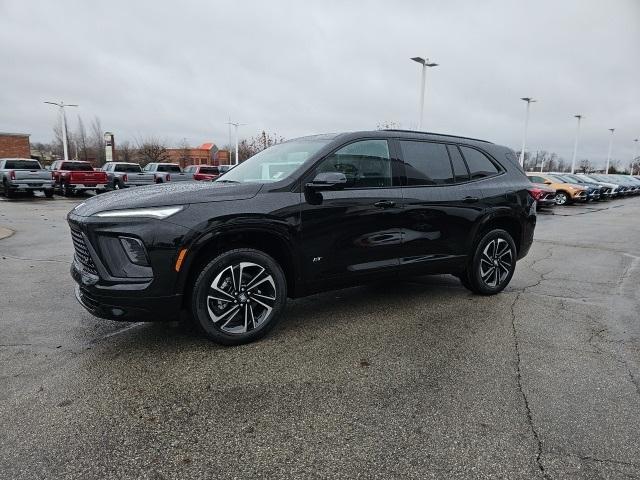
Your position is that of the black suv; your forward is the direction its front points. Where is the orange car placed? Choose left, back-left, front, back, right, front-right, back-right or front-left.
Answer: back

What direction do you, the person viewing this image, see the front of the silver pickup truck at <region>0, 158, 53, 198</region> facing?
facing away from the viewer and to the left of the viewer

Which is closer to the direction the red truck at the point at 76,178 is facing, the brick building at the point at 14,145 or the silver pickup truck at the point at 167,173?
the brick building

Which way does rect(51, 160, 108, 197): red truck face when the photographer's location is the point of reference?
facing away from the viewer and to the left of the viewer

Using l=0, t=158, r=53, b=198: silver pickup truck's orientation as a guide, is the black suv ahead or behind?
behind

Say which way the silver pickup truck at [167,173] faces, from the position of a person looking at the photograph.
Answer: facing away from the viewer and to the left of the viewer

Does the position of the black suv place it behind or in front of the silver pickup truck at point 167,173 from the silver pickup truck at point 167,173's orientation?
behind

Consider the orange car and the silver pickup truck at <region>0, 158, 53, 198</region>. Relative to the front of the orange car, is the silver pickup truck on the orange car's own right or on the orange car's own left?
on the orange car's own right
